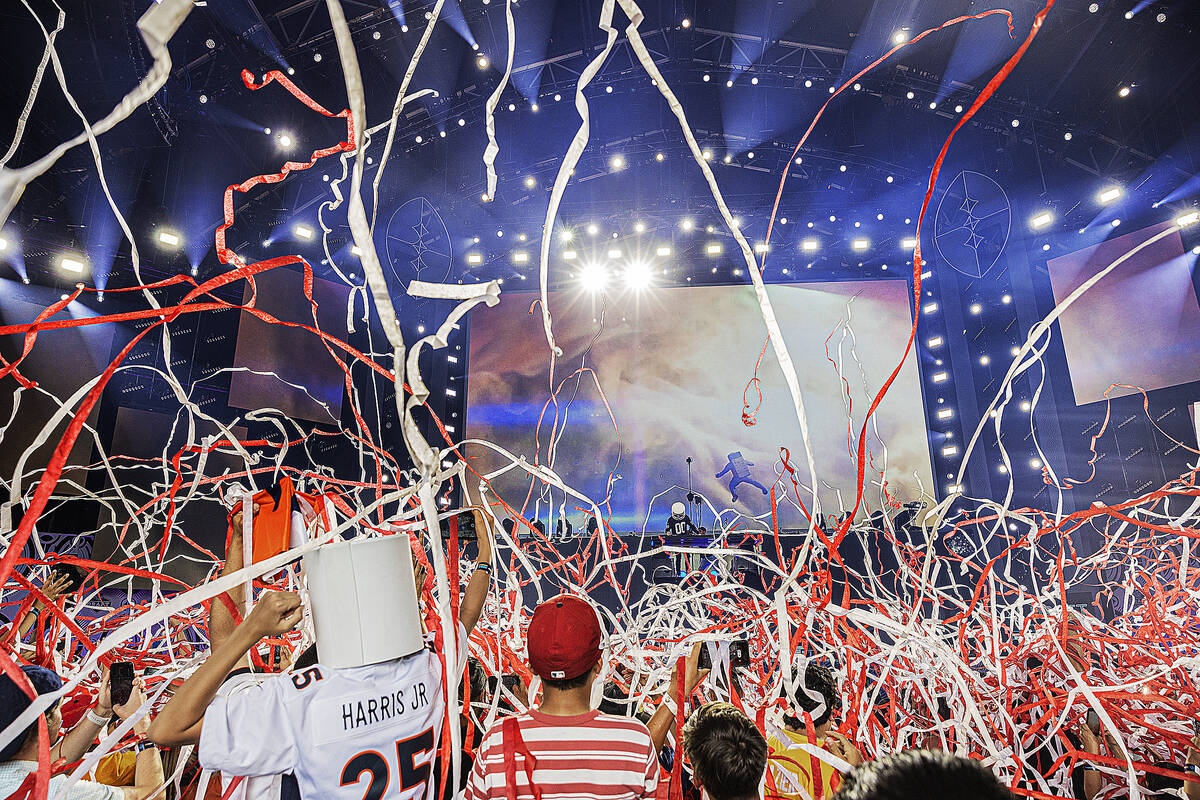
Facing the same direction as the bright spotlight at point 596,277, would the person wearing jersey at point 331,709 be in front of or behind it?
in front

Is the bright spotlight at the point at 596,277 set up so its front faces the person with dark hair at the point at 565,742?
yes

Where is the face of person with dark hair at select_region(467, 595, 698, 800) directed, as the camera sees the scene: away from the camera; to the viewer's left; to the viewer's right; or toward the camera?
away from the camera

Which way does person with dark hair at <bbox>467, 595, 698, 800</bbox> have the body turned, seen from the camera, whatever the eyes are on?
away from the camera

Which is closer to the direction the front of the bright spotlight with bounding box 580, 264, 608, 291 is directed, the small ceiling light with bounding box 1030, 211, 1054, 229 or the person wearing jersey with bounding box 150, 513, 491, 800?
the person wearing jersey

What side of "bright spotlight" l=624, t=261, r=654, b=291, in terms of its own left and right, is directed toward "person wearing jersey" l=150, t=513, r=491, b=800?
front

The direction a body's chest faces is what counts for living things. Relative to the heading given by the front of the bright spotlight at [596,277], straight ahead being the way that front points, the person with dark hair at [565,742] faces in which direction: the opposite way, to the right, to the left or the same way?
the opposite way

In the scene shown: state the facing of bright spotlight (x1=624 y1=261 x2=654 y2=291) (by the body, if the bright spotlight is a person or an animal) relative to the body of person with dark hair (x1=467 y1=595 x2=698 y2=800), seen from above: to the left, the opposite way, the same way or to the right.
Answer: the opposite way

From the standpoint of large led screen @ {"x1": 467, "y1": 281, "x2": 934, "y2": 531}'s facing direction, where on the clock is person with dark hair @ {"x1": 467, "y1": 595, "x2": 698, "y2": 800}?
The person with dark hair is roughly at 12 o'clock from the large led screen.

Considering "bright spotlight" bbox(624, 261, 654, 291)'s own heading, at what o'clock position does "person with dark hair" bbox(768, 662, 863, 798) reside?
The person with dark hair is roughly at 12 o'clock from the bright spotlight.

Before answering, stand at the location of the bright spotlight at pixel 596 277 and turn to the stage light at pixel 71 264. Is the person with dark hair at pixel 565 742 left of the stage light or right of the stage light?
left
